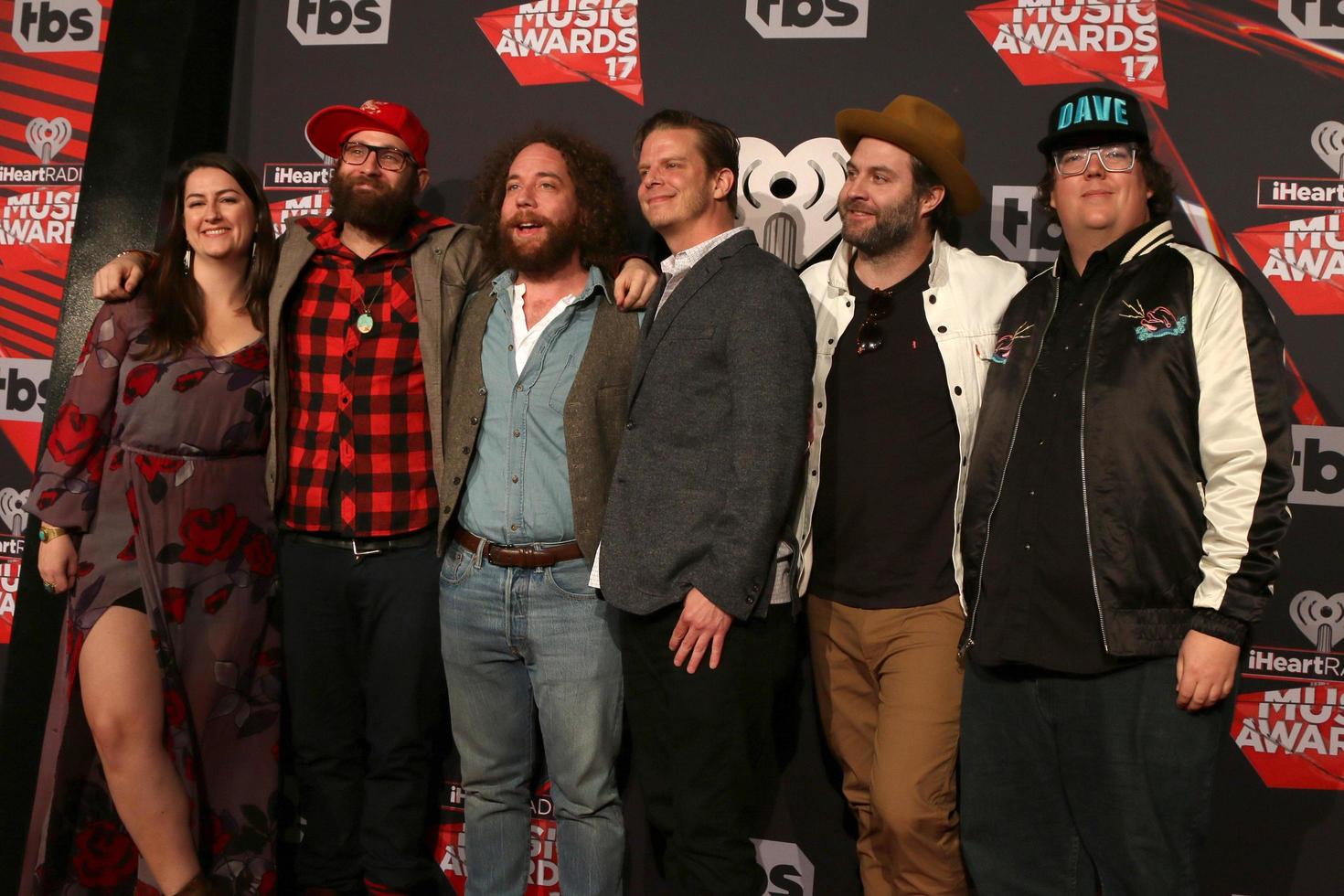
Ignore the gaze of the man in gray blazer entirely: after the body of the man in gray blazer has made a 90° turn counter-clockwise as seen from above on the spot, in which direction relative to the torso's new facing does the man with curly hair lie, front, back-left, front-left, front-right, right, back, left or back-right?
back

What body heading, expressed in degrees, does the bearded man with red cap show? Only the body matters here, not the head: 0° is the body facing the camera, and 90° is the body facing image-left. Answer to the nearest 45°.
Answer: approximately 0°

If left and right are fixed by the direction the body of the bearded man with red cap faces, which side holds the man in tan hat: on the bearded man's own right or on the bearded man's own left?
on the bearded man's own left

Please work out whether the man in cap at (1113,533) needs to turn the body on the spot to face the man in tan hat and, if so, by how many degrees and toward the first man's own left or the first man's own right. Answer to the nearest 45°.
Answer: approximately 45° to the first man's own right

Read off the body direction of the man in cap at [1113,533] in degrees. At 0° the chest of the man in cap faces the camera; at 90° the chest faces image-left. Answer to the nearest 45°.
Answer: approximately 45°

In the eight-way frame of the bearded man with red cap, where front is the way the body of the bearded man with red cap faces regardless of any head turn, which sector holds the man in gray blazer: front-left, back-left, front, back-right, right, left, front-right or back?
front-left

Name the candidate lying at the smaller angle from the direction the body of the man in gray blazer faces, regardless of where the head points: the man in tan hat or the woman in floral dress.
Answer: the woman in floral dress

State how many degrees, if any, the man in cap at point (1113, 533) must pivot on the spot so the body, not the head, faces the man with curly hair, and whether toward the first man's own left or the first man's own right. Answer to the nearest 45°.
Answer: approximately 45° to the first man's own right

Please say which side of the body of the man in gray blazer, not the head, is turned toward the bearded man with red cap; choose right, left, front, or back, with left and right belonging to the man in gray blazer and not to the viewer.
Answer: right

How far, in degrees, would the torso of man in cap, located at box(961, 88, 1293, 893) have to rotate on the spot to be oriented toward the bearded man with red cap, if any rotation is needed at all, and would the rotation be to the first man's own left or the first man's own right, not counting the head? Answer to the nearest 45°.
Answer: approximately 45° to the first man's own right
